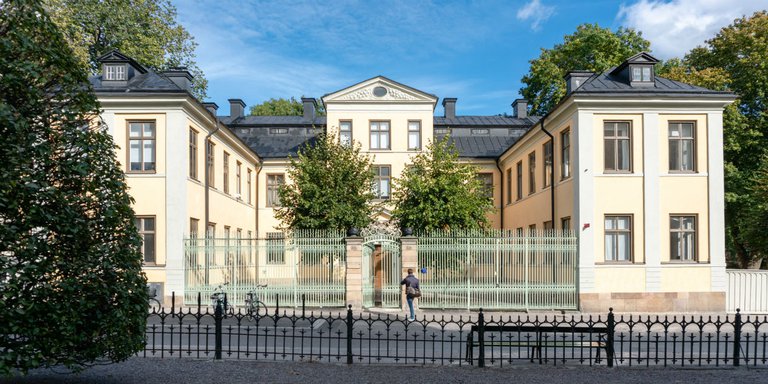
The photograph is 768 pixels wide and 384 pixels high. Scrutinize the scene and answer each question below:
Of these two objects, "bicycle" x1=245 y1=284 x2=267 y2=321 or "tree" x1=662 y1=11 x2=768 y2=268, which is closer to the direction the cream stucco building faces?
the bicycle

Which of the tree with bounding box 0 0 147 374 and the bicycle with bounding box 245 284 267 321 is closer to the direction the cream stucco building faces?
the tree

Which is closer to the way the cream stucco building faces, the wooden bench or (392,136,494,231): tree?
the wooden bench

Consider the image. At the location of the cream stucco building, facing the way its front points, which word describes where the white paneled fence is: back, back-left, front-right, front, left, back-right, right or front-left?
left

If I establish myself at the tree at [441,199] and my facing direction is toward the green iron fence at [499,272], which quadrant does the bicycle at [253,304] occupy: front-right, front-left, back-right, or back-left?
front-right

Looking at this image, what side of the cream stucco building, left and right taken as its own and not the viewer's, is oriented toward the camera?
front

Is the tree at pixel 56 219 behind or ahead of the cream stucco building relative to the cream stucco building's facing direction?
ahead

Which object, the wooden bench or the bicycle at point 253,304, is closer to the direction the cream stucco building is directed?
the wooden bench

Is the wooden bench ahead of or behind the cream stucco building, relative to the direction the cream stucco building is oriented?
ahead
